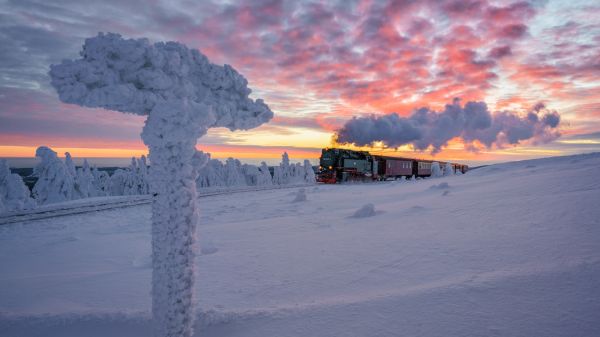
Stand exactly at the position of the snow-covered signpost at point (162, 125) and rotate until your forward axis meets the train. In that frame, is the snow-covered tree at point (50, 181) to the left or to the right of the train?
left

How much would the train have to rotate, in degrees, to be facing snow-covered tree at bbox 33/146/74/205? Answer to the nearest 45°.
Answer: approximately 45° to its right

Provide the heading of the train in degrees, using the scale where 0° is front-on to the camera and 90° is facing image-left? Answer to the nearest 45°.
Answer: approximately 45°

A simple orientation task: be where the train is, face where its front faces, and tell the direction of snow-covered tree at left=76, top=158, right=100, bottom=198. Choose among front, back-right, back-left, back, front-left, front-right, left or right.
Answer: front-right

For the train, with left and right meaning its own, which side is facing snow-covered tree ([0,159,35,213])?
front

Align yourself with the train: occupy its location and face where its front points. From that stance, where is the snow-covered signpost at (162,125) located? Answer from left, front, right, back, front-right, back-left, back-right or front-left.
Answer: front-left

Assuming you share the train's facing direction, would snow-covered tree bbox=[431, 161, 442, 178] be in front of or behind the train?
behind

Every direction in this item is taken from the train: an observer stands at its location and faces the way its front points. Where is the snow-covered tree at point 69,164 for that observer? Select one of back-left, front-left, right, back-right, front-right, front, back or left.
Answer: front-right
